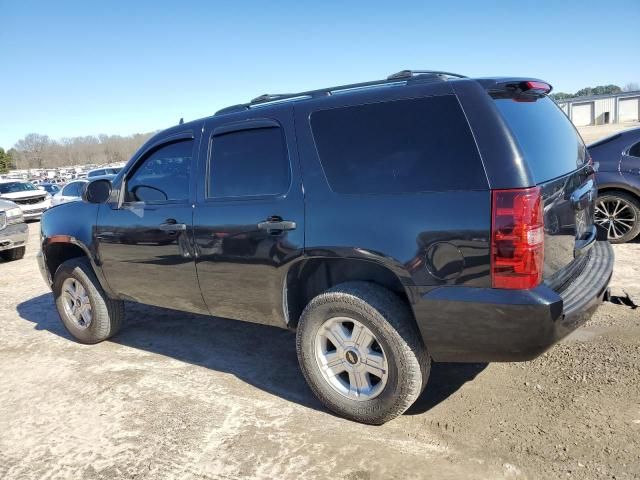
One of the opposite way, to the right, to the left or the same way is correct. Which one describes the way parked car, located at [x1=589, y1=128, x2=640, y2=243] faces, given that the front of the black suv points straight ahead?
the opposite way

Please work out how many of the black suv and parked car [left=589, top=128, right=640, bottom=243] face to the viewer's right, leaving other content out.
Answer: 1

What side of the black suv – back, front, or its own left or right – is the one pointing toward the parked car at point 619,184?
right

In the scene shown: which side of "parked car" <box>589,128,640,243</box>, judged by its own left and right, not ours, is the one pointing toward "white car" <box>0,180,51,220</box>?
back

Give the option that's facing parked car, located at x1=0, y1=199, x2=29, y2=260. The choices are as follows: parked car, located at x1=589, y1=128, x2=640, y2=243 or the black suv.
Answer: the black suv

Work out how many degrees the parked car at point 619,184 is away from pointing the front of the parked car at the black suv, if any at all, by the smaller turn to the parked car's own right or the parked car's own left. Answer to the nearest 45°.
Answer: approximately 90° to the parked car's own right

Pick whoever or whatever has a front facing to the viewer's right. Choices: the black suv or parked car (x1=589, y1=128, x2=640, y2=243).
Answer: the parked car

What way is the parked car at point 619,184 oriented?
to the viewer's right

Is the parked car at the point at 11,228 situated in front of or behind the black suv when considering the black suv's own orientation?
in front

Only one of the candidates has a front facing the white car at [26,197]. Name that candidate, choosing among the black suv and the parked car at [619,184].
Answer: the black suv

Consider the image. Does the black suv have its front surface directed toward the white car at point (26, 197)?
yes

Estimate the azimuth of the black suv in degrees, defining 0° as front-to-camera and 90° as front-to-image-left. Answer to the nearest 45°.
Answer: approximately 135°
